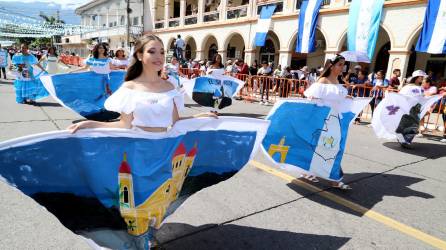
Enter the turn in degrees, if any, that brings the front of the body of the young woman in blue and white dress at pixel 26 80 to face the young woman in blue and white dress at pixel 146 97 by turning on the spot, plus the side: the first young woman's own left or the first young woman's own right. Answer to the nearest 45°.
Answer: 0° — they already face them

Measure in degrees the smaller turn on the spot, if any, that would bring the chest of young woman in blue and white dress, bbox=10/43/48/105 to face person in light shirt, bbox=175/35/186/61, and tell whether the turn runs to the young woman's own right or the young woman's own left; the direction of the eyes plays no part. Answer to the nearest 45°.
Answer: approximately 135° to the young woman's own left

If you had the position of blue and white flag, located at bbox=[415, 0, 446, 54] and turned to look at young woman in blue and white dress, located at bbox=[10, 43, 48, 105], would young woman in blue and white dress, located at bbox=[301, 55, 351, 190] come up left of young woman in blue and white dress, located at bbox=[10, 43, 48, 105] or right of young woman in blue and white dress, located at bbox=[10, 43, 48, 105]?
left

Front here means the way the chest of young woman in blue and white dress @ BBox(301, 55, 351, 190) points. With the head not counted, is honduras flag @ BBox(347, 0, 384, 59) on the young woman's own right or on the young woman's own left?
on the young woman's own left

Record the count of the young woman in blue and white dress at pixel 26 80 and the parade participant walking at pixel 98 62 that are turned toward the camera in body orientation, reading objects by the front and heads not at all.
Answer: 2

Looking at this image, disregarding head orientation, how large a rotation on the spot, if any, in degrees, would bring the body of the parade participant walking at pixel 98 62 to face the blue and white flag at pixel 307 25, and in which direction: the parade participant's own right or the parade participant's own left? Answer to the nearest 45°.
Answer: approximately 135° to the parade participant's own left

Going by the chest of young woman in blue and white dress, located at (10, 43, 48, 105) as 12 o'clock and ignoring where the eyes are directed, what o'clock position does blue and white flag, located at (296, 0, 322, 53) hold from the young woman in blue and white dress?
The blue and white flag is roughly at 9 o'clock from the young woman in blue and white dress.

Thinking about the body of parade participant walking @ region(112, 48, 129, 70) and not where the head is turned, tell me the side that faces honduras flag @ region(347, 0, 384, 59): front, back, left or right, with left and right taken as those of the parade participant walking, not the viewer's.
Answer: left

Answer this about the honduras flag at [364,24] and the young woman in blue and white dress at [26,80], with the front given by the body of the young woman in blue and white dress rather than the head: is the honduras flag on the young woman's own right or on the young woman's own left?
on the young woman's own left

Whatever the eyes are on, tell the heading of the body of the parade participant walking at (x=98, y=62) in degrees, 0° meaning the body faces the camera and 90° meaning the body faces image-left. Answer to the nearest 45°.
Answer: approximately 0°
